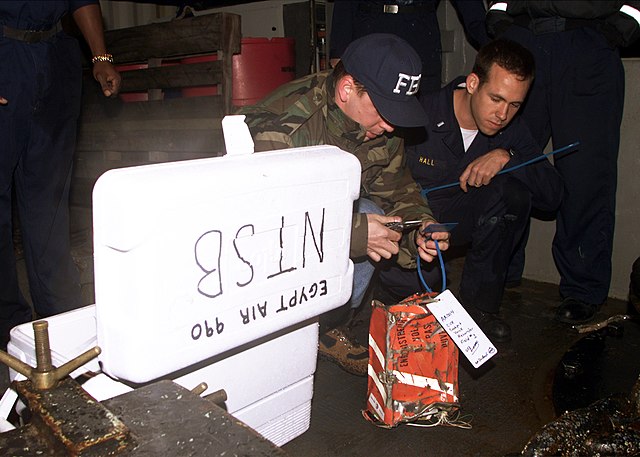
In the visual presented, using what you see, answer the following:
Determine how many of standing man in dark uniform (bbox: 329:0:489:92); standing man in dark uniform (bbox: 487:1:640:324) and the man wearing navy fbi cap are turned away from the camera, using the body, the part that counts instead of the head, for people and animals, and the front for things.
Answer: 0

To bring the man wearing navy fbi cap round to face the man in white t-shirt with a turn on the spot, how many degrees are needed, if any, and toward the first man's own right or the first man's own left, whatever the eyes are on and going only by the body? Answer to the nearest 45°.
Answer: approximately 90° to the first man's own left

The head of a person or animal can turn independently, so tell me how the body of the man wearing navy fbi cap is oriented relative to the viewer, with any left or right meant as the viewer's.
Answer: facing the viewer and to the right of the viewer

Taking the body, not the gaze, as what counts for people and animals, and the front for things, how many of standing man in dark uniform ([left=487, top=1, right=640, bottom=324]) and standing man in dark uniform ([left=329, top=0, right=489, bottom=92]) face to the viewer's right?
0

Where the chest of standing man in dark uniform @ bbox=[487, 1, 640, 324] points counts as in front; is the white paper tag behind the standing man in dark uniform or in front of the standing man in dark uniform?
in front

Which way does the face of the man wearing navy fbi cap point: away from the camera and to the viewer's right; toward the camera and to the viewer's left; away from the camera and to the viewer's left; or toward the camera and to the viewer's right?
toward the camera and to the viewer's right

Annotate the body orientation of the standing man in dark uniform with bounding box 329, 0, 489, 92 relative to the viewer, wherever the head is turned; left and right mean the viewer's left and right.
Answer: facing the viewer

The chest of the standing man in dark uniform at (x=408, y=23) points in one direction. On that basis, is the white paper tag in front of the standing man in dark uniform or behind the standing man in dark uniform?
in front

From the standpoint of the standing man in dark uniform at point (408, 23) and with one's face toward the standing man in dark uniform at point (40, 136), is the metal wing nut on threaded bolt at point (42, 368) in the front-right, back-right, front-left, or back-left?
front-left

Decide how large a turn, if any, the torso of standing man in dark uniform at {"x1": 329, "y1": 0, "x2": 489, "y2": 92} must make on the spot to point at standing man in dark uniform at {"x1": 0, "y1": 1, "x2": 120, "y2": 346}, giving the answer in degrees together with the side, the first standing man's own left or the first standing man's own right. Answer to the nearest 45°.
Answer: approximately 45° to the first standing man's own right
